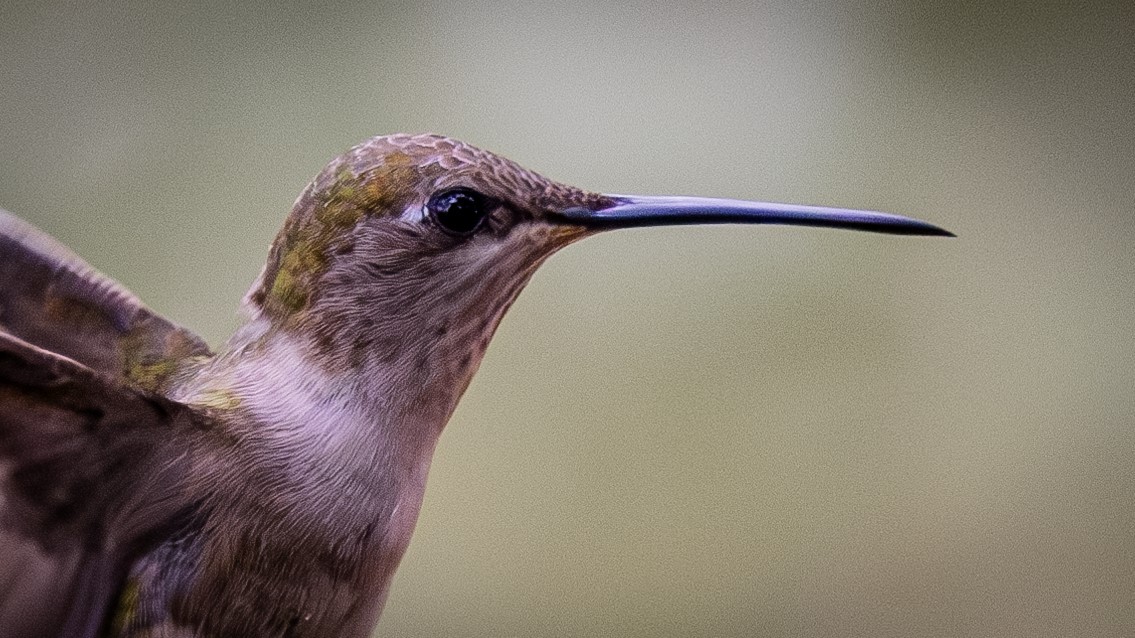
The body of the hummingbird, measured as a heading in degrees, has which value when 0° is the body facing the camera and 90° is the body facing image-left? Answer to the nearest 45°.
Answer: approximately 270°
